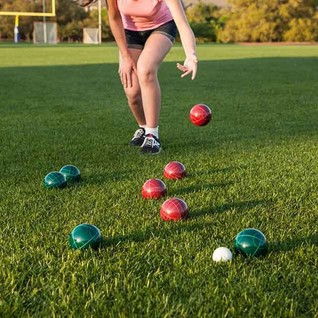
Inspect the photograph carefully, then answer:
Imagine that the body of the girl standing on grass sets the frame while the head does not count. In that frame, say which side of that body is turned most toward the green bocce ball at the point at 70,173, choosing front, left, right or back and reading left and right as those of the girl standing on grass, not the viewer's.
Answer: front

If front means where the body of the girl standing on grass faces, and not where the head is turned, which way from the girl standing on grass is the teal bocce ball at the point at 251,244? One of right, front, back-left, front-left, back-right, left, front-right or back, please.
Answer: front

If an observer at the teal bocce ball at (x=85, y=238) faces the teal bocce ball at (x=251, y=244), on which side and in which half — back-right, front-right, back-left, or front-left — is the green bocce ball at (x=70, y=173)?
back-left

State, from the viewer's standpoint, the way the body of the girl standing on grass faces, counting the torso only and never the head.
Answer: toward the camera

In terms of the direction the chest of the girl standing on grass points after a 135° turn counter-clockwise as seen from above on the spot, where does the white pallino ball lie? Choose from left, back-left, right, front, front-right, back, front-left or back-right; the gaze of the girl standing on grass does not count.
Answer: back-right

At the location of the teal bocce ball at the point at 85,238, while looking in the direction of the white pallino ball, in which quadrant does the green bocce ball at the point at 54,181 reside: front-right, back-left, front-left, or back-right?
back-left

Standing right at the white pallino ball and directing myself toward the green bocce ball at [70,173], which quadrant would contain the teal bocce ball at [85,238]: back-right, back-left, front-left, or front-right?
front-left

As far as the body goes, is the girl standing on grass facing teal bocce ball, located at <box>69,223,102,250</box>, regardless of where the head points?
yes

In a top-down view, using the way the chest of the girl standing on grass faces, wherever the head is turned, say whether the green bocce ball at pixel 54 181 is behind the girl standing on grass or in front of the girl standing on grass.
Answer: in front
